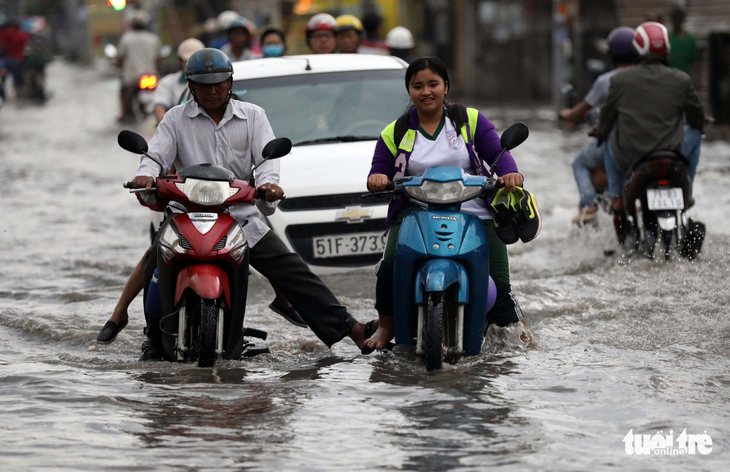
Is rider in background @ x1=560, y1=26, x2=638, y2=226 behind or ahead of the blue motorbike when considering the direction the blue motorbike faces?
behind

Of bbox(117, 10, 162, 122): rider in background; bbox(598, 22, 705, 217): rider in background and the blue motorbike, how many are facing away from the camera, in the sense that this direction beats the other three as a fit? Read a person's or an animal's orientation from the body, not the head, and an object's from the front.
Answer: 2

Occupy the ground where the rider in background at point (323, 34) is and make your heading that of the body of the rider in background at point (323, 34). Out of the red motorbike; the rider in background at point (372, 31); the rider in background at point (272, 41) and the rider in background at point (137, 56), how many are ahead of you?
1

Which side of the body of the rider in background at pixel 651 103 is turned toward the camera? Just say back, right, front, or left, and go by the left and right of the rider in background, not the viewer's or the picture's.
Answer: back

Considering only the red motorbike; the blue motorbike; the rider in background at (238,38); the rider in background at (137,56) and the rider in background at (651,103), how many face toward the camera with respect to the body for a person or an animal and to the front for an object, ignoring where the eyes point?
3

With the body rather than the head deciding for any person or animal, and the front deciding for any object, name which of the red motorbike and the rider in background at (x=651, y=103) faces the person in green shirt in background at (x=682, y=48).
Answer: the rider in background at (x=651, y=103)

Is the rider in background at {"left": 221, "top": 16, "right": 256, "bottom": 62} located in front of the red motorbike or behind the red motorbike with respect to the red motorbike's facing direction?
behind

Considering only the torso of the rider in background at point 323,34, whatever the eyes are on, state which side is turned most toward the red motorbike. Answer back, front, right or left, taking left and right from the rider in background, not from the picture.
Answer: front

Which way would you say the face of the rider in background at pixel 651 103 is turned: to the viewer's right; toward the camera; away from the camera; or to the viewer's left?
away from the camera

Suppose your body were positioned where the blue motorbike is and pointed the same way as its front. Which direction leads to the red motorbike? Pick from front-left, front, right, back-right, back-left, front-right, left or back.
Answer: right

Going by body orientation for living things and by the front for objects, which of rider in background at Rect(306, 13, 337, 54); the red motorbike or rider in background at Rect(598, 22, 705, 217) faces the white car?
rider in background at Rect(306, 13, 337, 54)

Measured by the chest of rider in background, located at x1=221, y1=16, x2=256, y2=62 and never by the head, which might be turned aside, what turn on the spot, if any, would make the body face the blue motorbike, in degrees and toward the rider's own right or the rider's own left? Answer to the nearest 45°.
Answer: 0° — they already face it
